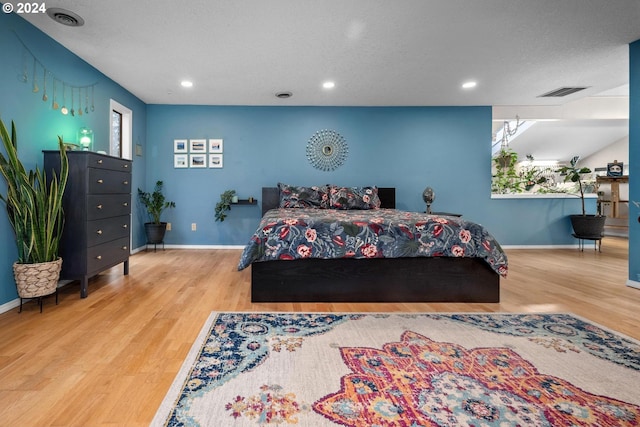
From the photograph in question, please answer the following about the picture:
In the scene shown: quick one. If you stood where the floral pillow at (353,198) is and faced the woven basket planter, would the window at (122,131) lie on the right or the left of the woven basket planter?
right

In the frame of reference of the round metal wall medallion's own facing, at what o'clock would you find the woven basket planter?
The woven basket planter is roughly at 1 o'clock from the round metal wall medallion.

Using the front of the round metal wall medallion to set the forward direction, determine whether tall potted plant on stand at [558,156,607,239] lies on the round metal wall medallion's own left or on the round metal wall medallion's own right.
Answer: on the round metal wall medallion's own left

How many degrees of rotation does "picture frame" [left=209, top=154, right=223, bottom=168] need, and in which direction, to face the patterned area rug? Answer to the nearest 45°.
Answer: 0° — it already faces it

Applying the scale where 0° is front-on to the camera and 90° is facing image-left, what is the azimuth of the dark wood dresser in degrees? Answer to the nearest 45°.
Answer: approximately 315°

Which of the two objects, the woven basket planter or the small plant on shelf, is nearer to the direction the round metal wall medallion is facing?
the woven basket planter

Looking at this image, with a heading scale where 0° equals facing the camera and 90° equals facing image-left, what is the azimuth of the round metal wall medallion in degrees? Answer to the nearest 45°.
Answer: approximately 0°

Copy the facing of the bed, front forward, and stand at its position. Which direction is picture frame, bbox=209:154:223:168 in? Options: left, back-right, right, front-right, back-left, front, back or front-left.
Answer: back-right

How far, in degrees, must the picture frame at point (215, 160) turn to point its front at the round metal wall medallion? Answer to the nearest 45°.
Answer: approximately 90° to its left

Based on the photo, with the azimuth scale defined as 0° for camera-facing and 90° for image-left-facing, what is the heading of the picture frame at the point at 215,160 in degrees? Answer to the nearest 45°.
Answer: approximately 0°

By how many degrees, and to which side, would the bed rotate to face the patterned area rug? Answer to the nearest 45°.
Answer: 0° — it already faces it
